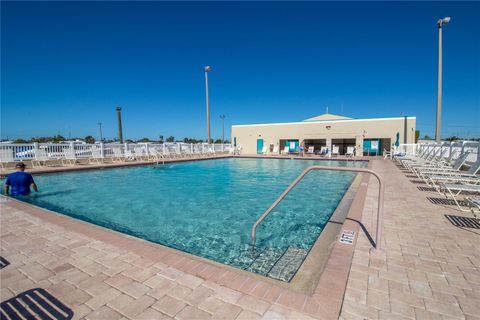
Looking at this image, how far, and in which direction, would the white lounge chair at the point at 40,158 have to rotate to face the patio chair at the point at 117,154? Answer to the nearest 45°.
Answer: approximately 90° to its left

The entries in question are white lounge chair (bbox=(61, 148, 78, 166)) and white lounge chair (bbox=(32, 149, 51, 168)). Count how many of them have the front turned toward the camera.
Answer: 2

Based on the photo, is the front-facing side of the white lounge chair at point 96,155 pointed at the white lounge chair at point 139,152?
no

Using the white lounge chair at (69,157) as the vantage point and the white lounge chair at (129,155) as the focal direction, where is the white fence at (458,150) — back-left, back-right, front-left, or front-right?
front-right

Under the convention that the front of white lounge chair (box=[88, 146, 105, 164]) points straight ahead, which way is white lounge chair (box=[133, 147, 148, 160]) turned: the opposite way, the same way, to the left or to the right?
the same way

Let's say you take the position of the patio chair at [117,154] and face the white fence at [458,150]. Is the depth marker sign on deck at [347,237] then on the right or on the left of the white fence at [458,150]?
right

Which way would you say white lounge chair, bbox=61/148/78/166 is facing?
toward the camera

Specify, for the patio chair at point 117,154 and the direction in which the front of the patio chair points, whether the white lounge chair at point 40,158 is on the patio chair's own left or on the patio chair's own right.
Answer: on the patio chair's own right

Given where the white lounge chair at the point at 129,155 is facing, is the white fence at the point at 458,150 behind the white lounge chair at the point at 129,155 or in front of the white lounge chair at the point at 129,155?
in front

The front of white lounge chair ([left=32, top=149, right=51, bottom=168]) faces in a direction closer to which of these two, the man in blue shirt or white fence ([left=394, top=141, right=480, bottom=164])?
the man in blue shirt

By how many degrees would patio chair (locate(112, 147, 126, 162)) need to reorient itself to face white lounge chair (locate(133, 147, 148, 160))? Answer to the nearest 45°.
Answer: approximately 45° to its left
